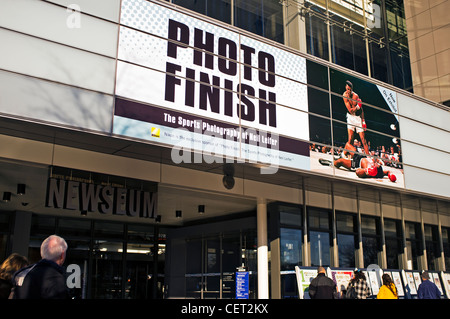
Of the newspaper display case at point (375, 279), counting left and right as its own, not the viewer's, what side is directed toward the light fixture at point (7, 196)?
right

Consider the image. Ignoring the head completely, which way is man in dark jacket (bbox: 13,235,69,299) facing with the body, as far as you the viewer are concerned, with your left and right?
facing away from the viewer and to the right of the viewer

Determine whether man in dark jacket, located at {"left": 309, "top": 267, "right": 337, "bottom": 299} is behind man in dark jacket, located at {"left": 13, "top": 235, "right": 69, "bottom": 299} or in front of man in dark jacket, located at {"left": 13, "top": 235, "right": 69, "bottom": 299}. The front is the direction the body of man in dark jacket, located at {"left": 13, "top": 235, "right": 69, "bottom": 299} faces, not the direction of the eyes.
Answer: in front

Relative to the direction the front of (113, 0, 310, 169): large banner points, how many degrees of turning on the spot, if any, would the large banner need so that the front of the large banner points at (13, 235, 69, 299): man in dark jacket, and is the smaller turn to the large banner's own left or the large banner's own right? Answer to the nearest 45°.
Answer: approximately 45° to the large banner's own right

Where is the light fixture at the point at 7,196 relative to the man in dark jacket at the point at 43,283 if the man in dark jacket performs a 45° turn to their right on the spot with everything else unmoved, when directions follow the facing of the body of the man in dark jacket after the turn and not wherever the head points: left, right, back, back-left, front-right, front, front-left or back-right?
left

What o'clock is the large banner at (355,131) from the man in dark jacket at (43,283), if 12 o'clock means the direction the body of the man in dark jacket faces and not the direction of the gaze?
The large banner is roughly at 12 o'clock from the man in dark jacket.

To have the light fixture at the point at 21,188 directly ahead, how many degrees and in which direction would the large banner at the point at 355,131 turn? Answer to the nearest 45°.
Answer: approximately 135° to its right

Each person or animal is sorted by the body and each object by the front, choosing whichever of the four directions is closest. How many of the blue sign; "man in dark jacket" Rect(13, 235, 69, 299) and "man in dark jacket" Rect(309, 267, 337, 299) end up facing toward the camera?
1

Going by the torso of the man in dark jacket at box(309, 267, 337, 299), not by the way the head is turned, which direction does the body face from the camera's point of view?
away from the camera

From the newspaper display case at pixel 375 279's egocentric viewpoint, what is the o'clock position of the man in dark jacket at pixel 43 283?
The man in dark jacket is roughly at 2 o'clock from the newspaper display case.

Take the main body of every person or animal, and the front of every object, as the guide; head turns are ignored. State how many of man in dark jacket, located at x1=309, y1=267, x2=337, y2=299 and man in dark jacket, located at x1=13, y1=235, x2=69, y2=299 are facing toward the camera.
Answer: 0
